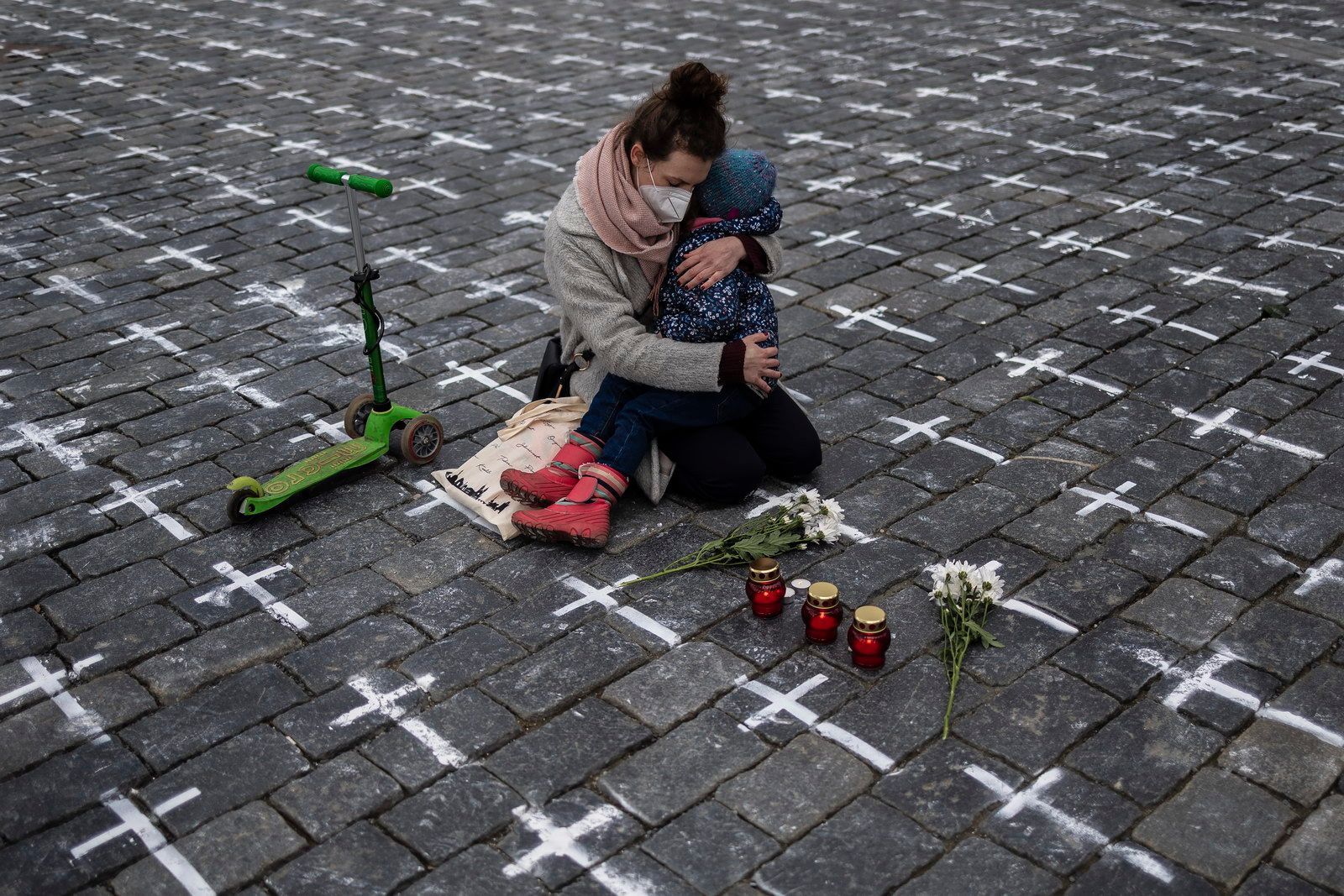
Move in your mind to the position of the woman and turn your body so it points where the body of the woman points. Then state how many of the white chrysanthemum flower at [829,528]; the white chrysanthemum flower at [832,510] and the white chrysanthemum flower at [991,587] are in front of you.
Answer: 3

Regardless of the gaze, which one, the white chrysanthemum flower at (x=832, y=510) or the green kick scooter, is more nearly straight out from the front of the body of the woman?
the white chrysanthemum flower

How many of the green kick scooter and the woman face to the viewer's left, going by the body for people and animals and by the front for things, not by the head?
0

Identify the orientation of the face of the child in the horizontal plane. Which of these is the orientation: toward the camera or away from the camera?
away from the camera

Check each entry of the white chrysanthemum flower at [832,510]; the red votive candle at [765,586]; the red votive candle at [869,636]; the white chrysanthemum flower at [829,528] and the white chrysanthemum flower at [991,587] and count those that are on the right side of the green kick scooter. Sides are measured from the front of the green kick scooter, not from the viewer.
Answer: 5

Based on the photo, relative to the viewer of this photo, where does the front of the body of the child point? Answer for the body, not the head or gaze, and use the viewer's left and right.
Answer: facing to the left of the viewer

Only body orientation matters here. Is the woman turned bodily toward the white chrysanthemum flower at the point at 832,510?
yes

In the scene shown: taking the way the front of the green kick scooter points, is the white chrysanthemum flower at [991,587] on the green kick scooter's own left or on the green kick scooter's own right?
on the green kick scooter's own right

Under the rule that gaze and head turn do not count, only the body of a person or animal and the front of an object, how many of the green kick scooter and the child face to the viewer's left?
1

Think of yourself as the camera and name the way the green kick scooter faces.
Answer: facing away from the viewer and to the right of the viewer

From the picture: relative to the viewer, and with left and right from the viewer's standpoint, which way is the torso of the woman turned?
facing the viewer and to the right of the viewer

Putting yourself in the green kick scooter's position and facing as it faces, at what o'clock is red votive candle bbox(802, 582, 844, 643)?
The red votive candle is roughly at 3 o'clock from the green kick scooter.

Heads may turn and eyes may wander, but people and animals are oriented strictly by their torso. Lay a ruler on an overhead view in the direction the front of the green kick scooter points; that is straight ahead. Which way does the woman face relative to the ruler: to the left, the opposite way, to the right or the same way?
to the right
